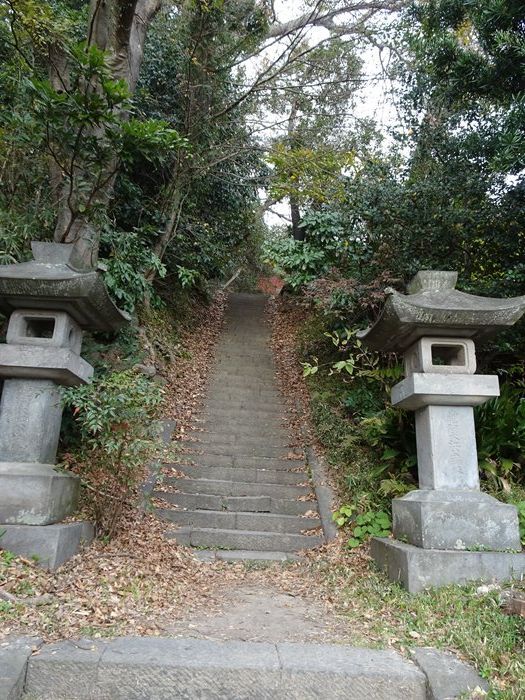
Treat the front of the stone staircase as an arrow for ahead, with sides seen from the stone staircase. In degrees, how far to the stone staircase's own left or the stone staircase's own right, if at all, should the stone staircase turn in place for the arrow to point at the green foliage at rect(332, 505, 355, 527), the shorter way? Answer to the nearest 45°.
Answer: approximately 45° to the stone staircase's own left

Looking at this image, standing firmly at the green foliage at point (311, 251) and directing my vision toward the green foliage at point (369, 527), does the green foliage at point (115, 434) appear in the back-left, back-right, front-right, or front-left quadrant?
front-right

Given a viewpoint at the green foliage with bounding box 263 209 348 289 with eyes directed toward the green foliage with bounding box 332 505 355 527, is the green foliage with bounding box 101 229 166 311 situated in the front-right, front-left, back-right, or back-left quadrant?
front-right

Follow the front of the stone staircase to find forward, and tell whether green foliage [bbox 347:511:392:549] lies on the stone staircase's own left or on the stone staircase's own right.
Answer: on the stone staircase's own left

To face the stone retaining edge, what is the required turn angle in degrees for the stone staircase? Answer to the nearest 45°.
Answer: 0° — it already faces it

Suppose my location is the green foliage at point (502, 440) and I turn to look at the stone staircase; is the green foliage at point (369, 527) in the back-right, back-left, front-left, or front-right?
front-left

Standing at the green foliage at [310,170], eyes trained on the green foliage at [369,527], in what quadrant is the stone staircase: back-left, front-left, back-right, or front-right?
front-right
